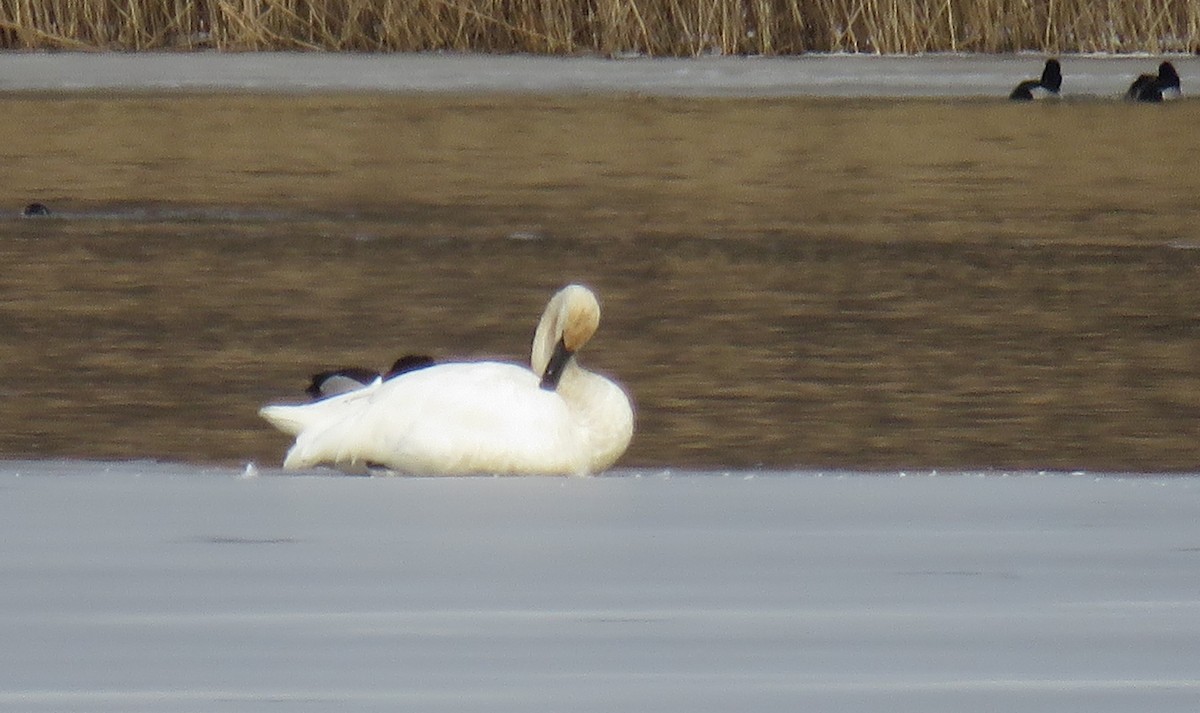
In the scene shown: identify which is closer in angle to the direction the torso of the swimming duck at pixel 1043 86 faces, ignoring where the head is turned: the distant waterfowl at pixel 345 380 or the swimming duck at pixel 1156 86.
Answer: the swimming duck

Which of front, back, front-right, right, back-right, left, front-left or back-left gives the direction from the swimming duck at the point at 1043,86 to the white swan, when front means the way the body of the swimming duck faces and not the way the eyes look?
right

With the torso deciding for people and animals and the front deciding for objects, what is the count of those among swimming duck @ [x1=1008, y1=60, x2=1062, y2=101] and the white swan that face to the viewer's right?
2

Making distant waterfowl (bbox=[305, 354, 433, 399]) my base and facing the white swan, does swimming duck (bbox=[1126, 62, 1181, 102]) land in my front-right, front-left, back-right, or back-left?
back-left

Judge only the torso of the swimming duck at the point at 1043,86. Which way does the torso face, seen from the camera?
to the viewer's right

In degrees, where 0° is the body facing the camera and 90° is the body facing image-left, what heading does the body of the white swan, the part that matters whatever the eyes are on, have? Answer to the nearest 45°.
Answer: approximately 270°

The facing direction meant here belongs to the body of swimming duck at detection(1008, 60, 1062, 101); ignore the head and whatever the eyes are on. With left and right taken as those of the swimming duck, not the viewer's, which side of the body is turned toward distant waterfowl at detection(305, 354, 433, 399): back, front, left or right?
right

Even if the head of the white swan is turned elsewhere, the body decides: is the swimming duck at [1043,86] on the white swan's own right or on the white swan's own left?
on the white swan's own left
